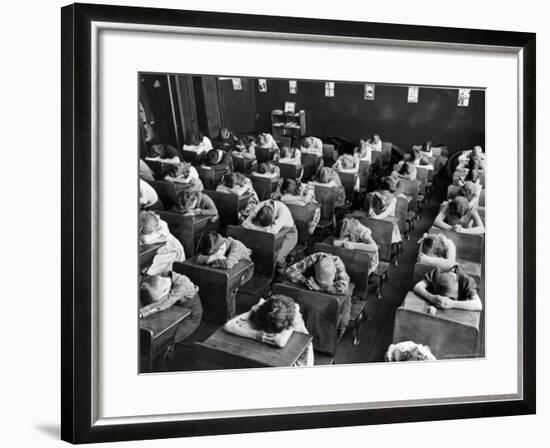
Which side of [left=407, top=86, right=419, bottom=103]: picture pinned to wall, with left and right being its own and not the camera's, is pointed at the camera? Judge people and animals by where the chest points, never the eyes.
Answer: front

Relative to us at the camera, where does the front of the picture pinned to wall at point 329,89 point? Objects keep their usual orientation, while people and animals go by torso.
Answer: facing the viewer

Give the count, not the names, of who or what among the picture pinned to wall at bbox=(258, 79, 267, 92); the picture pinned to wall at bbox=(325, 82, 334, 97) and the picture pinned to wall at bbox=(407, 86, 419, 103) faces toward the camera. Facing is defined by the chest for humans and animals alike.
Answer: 3

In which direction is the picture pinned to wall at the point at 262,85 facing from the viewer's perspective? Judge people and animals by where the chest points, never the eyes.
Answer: toward the camera
